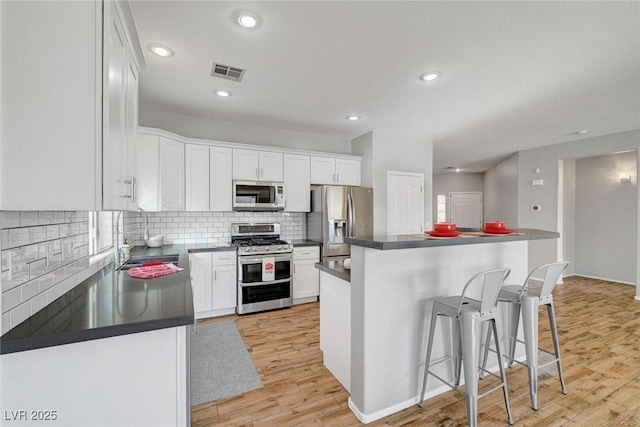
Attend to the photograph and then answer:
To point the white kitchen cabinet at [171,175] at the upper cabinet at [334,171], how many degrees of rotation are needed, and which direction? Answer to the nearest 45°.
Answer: approximately 45° to its left

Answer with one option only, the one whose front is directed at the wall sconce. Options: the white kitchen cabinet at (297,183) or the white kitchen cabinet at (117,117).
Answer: the white kitchen cabinet at (117,117)

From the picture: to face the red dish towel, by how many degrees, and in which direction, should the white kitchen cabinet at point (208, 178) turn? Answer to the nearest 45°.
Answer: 0° — it already faces it

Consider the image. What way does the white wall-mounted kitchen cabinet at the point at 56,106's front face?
to the viewer's right

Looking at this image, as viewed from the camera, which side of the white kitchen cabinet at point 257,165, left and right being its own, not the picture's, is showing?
front

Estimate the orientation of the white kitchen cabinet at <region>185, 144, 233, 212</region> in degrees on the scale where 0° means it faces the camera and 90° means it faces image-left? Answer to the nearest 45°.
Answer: approximately 0°

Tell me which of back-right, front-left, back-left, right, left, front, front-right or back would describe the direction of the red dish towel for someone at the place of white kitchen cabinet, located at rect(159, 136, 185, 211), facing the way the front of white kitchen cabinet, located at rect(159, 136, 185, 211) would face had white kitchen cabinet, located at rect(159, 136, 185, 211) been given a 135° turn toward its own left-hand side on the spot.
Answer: back

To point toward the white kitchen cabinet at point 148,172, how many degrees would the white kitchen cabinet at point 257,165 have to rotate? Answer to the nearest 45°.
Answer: approximately 90° to its right

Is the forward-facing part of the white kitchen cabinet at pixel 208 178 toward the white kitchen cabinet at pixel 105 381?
yes

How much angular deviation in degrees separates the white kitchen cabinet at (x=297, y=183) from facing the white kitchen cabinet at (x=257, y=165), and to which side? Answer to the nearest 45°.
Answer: approximately 90° to its right

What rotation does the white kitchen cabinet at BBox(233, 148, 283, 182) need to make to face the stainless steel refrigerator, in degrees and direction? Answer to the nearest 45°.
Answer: approximately 90° to its left

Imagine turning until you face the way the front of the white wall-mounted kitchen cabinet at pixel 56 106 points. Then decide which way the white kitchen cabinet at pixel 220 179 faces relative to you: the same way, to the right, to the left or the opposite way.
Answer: to the right

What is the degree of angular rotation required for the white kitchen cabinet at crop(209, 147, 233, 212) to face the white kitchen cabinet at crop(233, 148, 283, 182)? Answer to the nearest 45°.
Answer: approximately 90° to its left

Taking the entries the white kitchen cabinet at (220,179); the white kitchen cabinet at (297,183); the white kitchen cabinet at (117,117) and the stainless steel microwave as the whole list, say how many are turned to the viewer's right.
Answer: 1

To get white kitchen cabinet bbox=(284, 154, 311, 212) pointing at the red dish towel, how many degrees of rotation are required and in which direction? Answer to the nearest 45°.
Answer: approximately 45° to its right

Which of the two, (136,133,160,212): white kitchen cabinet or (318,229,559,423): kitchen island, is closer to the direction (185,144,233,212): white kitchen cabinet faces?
the kitchen island

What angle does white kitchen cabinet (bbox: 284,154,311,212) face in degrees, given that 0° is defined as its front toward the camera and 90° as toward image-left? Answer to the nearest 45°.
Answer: approximately 0°

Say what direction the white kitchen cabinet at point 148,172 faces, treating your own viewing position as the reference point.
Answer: facing the viewer and to the right of the viewer
